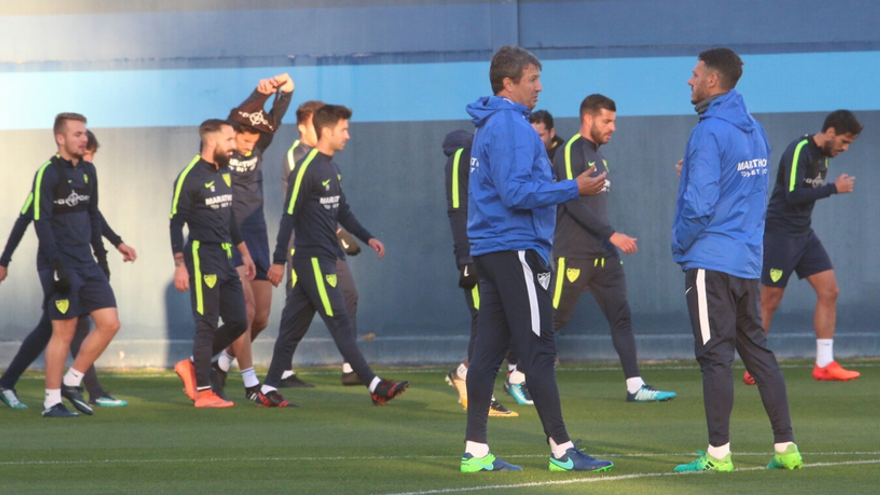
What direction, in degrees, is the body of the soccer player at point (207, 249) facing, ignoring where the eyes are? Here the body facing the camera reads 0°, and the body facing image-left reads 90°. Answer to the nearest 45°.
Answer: approximately 315°

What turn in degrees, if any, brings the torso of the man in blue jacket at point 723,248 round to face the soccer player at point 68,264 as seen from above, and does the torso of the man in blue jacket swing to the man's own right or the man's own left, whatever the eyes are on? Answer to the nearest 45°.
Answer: approximately 45° to the man's own left

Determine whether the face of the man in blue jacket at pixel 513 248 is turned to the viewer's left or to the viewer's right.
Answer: to the viewer's right

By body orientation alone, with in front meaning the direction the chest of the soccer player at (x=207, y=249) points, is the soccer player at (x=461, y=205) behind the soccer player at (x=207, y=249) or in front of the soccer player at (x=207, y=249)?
in front

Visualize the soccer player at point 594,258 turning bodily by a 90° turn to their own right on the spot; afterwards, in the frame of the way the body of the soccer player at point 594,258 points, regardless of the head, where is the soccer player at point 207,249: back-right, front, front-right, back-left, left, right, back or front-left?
front-right

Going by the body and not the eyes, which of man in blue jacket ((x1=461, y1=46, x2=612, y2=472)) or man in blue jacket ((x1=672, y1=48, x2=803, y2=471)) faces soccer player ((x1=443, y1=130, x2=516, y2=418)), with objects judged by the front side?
man in blue jacket ((x1=672, y1=48, x2=803, y2=471))

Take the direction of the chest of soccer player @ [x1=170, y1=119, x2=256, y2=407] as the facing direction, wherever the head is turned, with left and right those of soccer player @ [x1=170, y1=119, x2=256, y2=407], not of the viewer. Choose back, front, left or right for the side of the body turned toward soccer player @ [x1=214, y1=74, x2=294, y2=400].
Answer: left

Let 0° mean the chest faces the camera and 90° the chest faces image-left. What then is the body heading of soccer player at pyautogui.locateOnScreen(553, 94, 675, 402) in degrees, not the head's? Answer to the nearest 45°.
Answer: approximately 315°

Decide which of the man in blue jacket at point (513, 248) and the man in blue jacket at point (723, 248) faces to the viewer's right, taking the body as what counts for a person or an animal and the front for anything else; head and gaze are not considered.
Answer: the man in blue jacket at point (513, 248)
